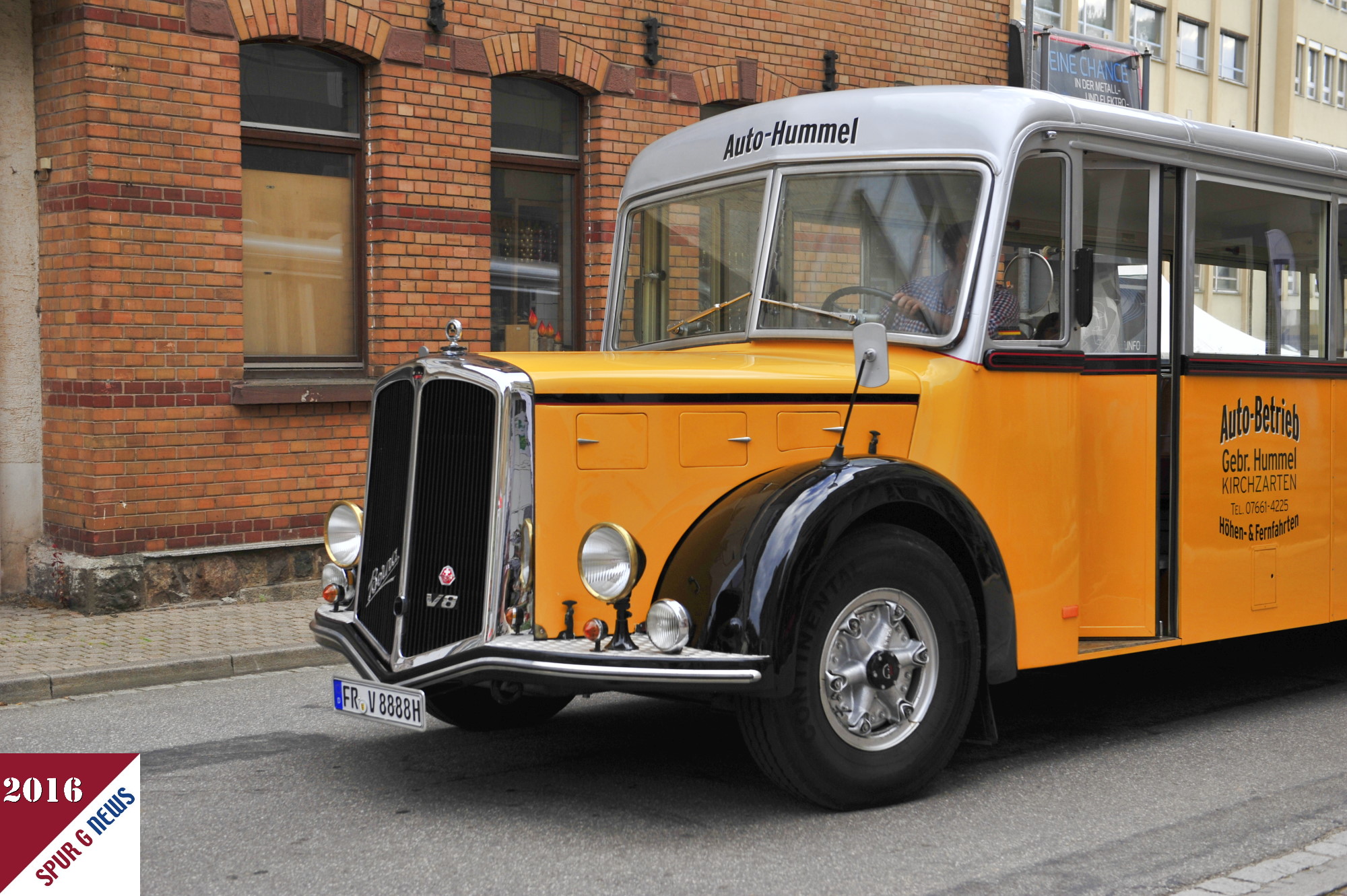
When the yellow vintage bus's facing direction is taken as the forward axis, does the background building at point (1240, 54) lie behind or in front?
behind

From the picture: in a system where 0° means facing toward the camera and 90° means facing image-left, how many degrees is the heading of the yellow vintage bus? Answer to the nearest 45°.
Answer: approximately 45°
